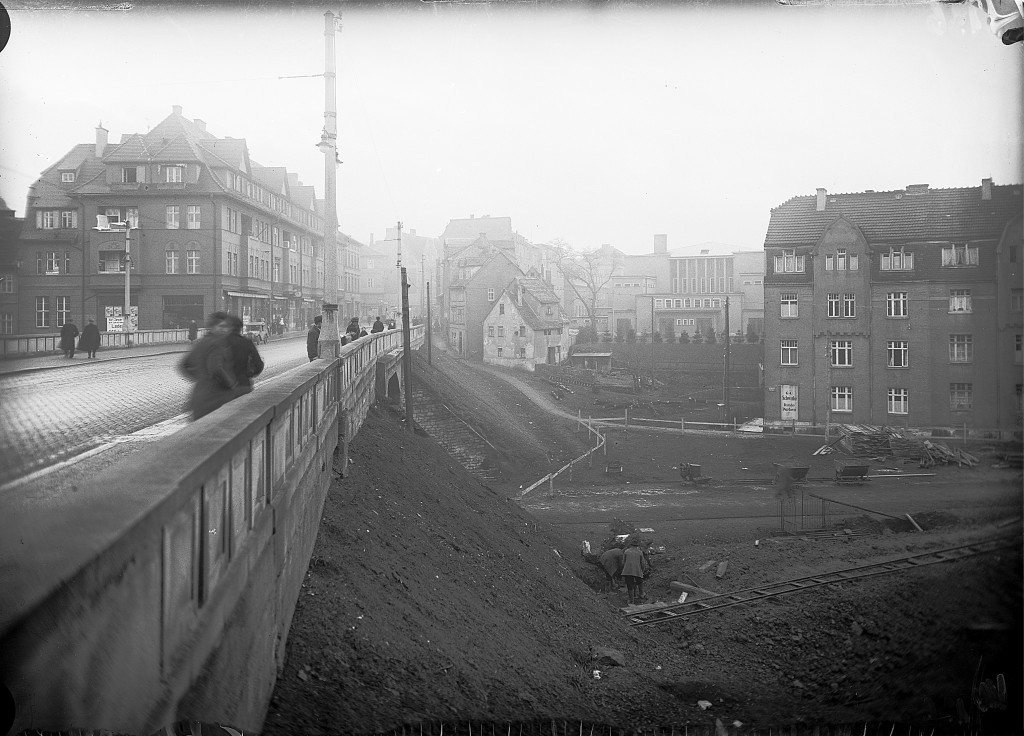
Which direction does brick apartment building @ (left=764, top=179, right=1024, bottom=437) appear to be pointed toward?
toward the camera
